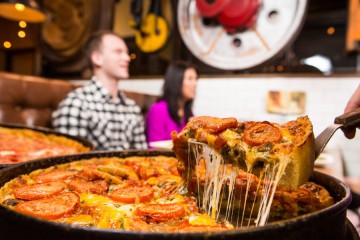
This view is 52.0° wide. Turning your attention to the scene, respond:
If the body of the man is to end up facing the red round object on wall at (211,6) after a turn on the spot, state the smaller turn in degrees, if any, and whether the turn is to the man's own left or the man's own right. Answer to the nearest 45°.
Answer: approximately 90° to the man's own left

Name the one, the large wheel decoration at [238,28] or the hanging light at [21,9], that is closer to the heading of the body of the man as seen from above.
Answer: the large wheel decoration

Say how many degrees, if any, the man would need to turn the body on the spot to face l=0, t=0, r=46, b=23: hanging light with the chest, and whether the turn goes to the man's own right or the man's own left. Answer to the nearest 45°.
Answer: approximately 180°

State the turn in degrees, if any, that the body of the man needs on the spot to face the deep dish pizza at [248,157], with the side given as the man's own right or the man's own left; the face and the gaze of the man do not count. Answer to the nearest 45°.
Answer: approximately 45° to the man's own right

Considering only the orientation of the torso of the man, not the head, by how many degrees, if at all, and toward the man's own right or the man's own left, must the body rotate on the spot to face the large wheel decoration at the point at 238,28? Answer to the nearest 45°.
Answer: approximately 90° to the man's own left

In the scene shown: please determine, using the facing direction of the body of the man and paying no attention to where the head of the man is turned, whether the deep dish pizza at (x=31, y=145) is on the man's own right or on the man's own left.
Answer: on the man's own right

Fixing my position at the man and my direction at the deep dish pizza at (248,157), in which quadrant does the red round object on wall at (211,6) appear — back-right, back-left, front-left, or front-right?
back-left

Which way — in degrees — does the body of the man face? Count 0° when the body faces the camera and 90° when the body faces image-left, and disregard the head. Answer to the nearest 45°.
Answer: approximately 315°

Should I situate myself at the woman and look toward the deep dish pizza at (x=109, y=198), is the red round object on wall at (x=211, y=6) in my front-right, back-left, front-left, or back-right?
back-left

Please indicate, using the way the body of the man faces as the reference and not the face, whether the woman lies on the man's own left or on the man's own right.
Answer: on the man's own left
